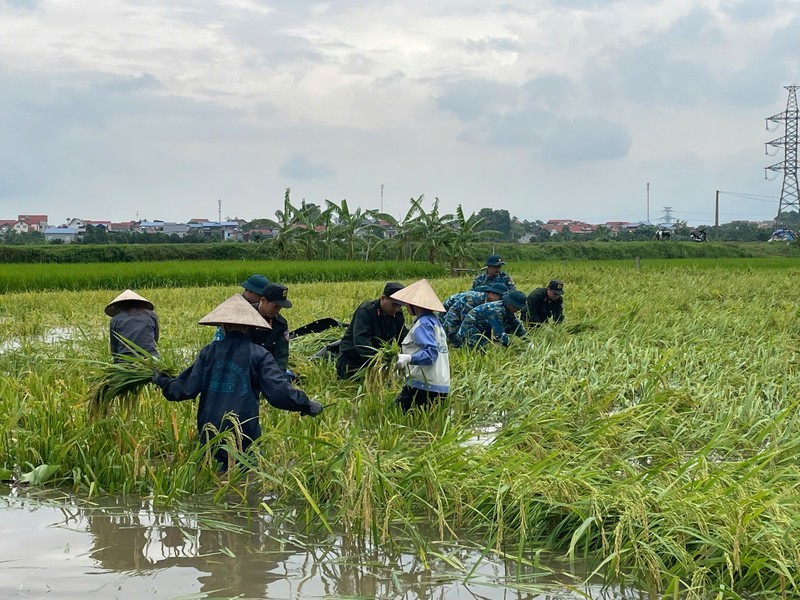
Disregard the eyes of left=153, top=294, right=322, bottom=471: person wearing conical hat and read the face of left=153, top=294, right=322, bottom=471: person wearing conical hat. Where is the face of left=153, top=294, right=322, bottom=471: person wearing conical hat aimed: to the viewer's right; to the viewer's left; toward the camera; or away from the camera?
away from the camera

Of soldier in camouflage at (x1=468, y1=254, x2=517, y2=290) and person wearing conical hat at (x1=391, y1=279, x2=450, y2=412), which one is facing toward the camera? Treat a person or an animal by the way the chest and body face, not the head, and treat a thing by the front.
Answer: the soldier in camouflage

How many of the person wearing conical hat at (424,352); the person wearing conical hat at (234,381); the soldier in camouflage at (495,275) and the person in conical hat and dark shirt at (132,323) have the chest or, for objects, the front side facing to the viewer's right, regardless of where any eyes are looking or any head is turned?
0

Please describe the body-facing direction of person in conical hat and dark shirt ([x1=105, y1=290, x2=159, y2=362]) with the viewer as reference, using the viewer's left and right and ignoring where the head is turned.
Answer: facing away from the viewer

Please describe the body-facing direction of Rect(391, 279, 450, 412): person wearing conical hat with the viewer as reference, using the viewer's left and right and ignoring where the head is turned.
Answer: facing to the left of the viewer

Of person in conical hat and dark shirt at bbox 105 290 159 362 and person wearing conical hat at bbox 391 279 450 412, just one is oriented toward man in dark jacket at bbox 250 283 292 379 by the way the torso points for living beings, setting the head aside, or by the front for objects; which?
the person wearing conical hat

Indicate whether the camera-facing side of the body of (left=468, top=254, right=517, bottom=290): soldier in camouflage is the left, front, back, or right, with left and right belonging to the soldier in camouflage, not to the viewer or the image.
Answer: front

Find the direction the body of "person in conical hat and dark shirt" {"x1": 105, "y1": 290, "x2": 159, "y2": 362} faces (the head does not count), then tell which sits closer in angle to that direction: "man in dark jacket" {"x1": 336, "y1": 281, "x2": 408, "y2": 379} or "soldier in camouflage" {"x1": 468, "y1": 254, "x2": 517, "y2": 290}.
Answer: the soldier in camouflage

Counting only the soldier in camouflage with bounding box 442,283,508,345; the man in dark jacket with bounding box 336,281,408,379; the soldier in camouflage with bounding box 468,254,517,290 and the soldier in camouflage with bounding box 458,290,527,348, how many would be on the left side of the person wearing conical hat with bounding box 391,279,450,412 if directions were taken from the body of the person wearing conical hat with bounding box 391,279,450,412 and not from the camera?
0

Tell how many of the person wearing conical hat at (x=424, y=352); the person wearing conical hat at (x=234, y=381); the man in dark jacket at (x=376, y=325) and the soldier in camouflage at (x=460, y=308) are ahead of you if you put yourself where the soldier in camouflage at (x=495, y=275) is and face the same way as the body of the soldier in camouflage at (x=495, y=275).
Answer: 4

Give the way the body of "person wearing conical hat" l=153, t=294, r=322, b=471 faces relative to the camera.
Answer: away from the camera

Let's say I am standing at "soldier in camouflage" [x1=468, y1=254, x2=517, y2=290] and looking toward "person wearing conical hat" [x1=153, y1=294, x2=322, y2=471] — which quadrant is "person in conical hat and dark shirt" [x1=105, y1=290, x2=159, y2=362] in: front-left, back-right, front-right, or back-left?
front-right
